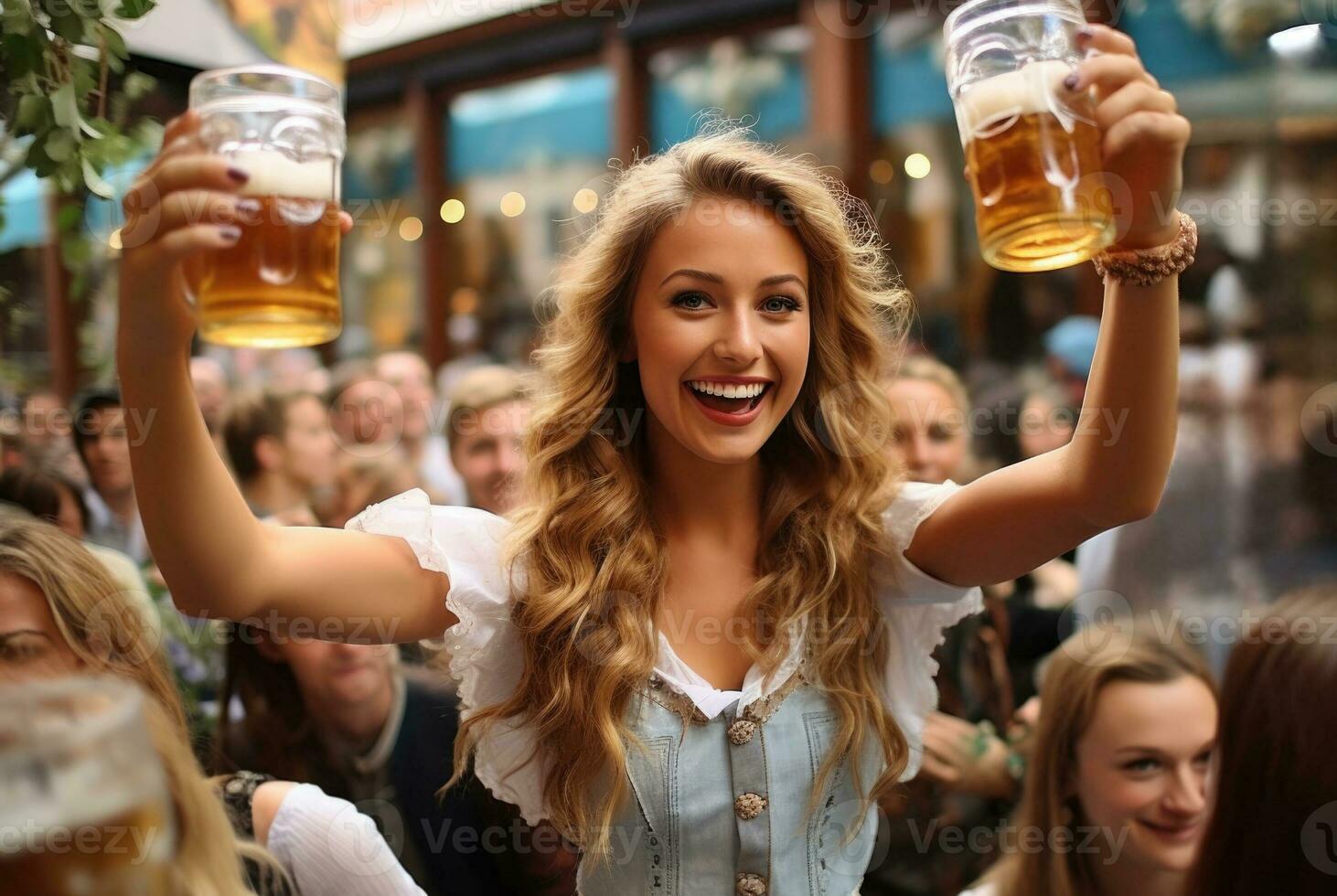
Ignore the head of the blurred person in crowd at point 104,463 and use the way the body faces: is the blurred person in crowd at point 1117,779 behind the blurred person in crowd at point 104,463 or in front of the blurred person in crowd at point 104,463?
in front

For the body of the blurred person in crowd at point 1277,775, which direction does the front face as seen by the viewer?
away from the camera

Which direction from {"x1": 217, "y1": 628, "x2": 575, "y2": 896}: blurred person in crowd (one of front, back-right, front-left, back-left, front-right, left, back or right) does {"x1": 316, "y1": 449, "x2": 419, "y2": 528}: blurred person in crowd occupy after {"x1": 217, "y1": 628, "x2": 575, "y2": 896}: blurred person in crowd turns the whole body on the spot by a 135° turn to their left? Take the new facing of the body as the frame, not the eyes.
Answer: front-left

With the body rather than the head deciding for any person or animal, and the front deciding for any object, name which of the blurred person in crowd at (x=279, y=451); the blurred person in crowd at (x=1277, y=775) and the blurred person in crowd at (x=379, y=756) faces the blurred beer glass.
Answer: the blurred person in crowd at (x=379, y=756)

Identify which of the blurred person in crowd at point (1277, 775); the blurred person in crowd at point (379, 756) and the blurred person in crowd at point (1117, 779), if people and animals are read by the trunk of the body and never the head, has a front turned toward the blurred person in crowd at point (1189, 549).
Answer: the blurred person in crowd at point (1277, 775)

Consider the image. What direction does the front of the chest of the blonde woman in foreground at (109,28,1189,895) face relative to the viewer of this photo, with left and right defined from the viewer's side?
facing the viewer

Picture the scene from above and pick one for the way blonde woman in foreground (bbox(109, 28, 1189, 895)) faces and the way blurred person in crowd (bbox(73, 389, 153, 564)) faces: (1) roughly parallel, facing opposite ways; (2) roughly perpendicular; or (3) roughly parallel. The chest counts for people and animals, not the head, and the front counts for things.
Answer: roughly parallel

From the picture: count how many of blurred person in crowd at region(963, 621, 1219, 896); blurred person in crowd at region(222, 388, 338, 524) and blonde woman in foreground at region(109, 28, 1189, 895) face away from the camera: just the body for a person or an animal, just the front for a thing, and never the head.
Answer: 0

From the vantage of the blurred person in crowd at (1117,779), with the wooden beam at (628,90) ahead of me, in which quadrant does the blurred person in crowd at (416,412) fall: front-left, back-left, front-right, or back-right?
front-left
